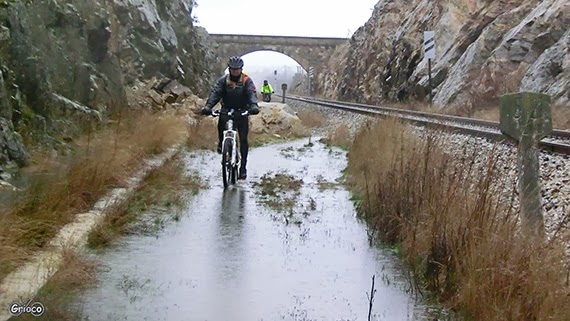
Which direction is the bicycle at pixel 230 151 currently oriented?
toward the camera

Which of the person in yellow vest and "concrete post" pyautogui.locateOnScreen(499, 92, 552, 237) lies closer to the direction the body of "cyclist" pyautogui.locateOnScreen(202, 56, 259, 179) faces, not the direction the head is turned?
the concrete post

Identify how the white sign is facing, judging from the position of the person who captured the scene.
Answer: facing the viewer

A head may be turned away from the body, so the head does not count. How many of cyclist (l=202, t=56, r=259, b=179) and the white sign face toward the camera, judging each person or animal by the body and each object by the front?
2

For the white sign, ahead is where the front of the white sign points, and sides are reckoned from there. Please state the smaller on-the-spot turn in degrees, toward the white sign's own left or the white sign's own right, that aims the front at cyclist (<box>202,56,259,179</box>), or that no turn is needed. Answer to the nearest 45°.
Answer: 0° — it already faces them

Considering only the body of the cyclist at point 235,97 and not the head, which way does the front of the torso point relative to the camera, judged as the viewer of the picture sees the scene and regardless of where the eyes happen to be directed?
toward the camera

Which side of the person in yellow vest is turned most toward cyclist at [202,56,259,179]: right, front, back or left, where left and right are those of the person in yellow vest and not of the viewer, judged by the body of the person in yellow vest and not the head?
front

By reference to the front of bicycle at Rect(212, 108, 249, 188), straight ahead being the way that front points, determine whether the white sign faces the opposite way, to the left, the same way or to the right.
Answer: the same way

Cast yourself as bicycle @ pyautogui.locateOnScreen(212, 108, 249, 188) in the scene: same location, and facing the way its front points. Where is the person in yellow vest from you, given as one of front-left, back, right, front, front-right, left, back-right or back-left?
back

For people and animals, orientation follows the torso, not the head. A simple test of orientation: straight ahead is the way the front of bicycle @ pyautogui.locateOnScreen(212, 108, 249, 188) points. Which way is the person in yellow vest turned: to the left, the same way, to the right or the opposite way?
the same way

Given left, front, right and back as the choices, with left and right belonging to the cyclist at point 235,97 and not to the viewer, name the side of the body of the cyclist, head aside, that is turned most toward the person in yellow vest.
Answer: back

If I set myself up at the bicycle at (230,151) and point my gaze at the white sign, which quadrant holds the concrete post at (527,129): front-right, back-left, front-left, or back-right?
back-right

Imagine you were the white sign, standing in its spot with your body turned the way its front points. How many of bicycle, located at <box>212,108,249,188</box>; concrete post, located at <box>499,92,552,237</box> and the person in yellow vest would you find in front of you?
2

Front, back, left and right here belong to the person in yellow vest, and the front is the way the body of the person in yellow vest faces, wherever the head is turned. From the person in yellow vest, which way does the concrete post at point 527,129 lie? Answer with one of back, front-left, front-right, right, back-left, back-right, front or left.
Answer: front

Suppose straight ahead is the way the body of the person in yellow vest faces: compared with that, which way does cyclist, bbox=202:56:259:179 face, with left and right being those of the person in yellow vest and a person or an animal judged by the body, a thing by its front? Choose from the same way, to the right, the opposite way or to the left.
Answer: the same way

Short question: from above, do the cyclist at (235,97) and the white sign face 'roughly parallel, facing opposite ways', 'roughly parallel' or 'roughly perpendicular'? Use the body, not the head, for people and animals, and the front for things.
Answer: roughly parallel

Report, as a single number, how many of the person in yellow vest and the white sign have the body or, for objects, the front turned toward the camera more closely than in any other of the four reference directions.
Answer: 2
